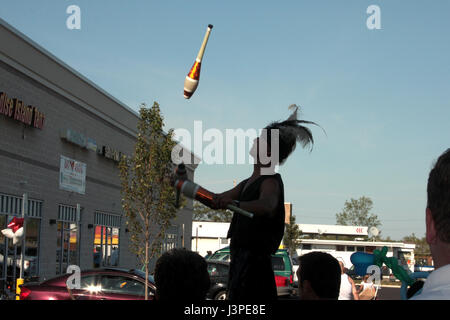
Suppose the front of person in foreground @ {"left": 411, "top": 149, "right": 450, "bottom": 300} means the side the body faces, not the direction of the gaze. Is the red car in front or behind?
in front

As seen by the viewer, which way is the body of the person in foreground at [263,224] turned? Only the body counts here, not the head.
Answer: to the viewer's left

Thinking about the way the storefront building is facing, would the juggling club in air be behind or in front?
in front

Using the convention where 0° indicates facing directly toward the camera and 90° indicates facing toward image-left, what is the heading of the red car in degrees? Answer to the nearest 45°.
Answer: approximately 270°

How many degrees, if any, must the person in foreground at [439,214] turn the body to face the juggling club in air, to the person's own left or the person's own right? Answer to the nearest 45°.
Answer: approximately 45° to the person's own left

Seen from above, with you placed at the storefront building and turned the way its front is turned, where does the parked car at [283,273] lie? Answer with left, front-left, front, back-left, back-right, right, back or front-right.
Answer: front

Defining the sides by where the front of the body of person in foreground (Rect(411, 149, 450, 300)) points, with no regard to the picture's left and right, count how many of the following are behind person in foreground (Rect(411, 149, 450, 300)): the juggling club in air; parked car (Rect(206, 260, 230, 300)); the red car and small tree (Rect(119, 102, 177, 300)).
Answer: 0

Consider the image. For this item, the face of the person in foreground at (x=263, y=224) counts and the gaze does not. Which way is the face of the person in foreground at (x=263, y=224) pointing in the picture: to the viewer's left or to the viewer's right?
to the viewer's left

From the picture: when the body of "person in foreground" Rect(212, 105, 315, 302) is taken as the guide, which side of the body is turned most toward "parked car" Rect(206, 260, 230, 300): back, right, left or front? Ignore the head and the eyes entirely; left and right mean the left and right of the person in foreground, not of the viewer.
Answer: right

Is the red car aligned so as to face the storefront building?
no

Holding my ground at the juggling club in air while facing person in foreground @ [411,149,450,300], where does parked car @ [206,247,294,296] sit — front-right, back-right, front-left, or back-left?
back-left

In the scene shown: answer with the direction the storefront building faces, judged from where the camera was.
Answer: facing the viewer and to the right of the viewer

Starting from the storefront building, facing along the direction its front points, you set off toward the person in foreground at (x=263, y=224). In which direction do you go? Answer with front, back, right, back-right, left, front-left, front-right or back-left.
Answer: front-right

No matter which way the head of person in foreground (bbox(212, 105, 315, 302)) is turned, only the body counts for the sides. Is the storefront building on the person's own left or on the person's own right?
on the person's own right

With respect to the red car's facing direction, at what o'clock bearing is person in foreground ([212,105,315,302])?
The person in foreground is roughly at 3 o'clock from the red car.
